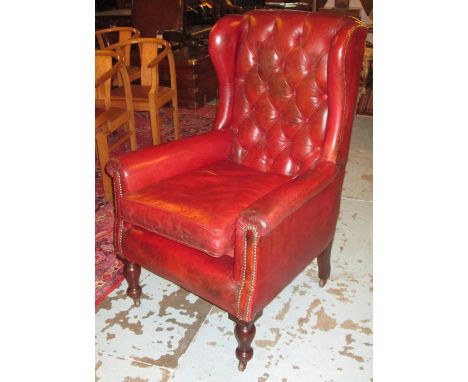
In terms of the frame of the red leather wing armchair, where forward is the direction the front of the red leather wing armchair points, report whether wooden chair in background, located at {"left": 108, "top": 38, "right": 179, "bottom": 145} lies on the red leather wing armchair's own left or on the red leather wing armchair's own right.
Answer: on the red leather wing armchair's own right

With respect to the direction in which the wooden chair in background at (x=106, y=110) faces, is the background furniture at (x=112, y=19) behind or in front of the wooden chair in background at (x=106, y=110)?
behind

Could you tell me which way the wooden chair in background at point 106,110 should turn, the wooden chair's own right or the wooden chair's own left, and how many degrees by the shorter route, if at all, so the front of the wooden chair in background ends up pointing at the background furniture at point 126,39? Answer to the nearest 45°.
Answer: approximately 135° to the wooden chair's own right

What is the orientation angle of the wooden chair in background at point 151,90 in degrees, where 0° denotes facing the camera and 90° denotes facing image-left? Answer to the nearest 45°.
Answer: approximately 45°

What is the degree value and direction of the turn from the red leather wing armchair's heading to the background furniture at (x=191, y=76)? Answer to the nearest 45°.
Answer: approximately 135° to its right

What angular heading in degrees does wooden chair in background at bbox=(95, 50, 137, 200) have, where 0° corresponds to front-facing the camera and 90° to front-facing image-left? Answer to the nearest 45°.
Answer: approximately 45°
